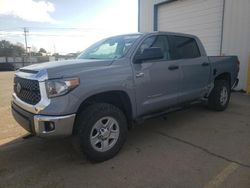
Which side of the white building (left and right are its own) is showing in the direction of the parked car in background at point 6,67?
right

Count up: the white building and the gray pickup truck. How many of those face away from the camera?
0

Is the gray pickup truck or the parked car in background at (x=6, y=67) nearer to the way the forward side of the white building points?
the gray pickup truck

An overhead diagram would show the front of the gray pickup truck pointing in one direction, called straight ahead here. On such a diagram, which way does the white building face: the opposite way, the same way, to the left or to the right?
the same way

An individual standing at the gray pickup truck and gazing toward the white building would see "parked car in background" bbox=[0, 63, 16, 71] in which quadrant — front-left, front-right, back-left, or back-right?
front-left

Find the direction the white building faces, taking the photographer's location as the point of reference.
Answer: facing the viewer and to the left of the viewer

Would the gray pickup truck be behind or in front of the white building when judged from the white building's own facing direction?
in front

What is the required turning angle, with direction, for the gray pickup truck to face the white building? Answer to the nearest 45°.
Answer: approximately 180°

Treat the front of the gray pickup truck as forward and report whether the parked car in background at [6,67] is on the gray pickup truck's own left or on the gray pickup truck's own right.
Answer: on the gray pickup truck's own right

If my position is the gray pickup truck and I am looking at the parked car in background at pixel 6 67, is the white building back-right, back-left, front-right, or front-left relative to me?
front-right

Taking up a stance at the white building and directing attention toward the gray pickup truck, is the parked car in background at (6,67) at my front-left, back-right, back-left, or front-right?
back-right
